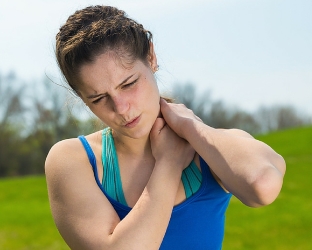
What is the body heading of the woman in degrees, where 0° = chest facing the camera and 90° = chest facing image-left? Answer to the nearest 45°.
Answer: approximately 0°
